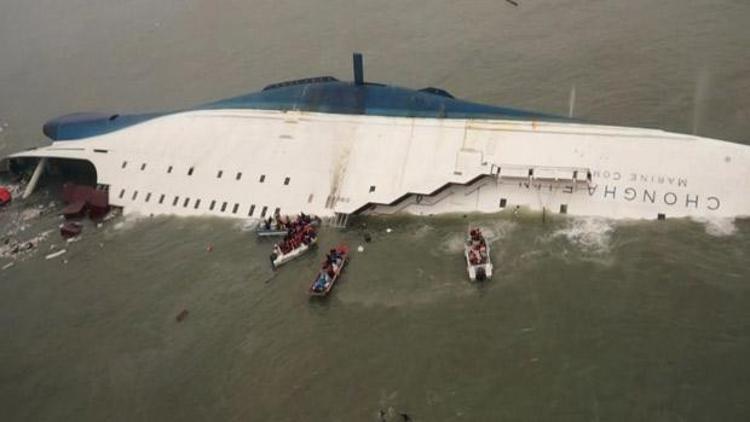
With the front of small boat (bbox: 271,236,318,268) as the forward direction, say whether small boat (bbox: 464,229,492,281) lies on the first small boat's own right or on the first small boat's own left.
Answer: on the first small boat's own right

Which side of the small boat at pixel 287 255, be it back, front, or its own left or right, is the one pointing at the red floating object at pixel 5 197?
left

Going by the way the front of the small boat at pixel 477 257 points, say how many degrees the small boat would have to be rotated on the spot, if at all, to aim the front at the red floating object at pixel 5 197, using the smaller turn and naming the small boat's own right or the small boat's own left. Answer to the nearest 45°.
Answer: approximately 90° to the small boat's own left

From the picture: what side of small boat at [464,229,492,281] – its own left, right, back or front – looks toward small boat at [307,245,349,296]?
left

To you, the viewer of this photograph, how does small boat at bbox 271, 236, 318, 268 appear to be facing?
facing away from the viewer and to the right of the viewer

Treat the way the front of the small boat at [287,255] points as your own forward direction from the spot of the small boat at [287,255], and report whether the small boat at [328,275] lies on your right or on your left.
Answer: on your right

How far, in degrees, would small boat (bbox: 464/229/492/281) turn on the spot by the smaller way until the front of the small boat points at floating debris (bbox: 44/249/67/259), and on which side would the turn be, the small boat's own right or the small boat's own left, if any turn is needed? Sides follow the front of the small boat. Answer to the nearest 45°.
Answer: approximately 90° to the small boat's own left

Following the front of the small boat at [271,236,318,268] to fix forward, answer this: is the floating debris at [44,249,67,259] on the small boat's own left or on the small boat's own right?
on the small boat's own left

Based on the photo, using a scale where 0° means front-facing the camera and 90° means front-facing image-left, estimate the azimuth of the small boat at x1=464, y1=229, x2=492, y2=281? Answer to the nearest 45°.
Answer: approximately 180°
